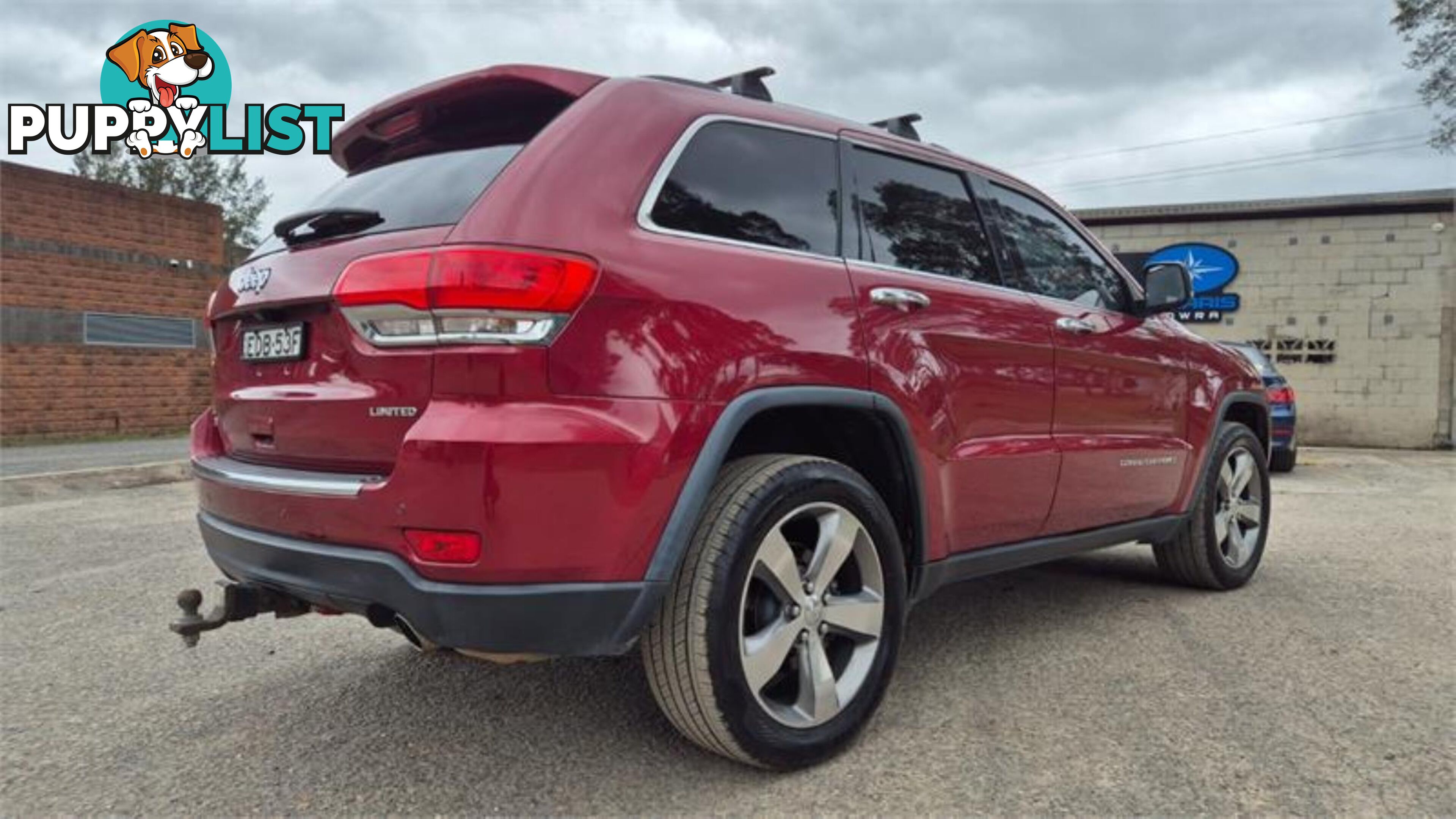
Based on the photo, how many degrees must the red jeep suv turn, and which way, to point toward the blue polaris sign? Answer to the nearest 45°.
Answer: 0° — it already faces it

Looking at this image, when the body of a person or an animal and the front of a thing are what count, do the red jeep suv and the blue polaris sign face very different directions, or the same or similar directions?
very different directions

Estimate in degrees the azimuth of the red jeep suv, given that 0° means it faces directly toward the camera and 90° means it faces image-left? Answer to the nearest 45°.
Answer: approximately 225°

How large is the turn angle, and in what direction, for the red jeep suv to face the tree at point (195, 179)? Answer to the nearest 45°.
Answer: approximately 90° to its left

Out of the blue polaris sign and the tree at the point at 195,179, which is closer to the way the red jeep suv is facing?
the blue polaris sign

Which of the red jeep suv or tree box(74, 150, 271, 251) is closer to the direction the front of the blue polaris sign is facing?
the red jeep suv

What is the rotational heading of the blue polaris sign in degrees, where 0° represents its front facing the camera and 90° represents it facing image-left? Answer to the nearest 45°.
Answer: approximately 0°

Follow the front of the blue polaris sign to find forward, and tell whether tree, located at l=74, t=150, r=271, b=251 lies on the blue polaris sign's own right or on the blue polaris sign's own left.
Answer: on the blue polaris sign's own right

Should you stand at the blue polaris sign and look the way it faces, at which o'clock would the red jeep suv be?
The red jeep suv is roughly at 12 o'clock from the blue polaris sign.
